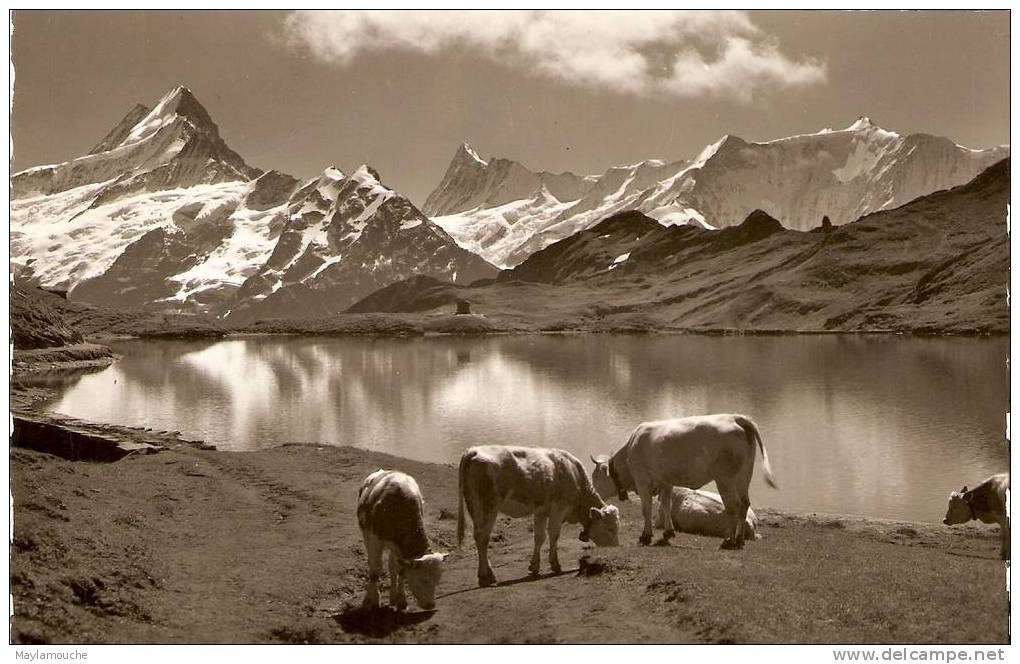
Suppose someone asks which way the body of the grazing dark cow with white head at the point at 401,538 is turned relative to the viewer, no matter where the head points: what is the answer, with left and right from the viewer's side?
facing the viewer and to the right of the viewer

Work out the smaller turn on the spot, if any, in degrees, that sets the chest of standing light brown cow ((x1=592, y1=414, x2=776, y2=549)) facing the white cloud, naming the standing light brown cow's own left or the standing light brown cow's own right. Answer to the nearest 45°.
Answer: approximately 90° to the standing light brown cow's own right

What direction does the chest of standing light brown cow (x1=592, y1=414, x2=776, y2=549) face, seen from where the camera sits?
to the viewer's left

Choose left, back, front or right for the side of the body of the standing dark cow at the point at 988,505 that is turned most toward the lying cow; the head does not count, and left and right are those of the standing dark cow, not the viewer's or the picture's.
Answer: front

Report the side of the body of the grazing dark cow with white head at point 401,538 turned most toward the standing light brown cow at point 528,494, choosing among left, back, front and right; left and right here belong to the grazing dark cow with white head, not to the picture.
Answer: left

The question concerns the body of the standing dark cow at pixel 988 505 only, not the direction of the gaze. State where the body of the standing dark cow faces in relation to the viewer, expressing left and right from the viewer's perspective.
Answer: facing to the left of the viewer
